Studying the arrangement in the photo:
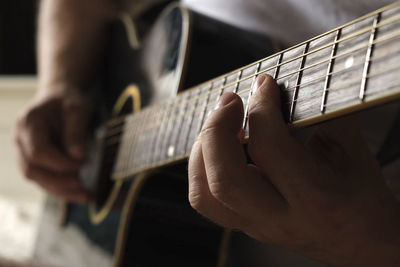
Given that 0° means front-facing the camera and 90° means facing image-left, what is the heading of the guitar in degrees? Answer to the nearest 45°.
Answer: approximately 45°

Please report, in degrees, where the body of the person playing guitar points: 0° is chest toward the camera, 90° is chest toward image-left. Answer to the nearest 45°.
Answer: approximately 45°
